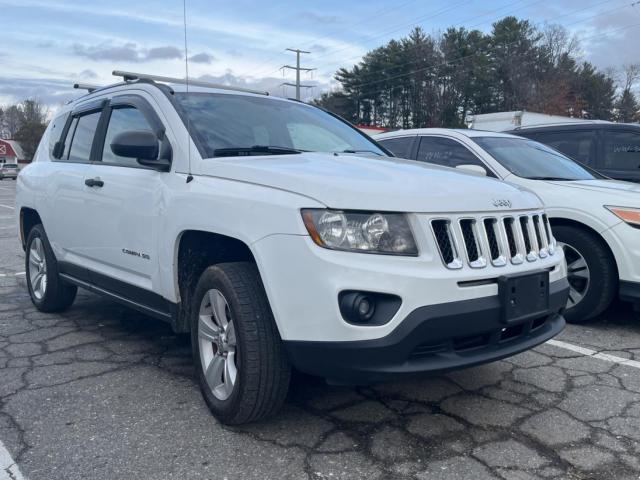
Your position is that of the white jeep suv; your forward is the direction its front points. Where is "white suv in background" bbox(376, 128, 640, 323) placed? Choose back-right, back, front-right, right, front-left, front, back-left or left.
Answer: left

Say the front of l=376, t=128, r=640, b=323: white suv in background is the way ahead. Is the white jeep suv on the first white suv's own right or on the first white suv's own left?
on the first white suv's own right

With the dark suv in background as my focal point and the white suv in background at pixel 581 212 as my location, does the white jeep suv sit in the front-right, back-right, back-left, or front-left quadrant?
back-left

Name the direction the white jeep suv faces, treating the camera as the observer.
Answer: facing the viewer and to the right of the viewer

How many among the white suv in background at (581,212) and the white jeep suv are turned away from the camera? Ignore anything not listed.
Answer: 0

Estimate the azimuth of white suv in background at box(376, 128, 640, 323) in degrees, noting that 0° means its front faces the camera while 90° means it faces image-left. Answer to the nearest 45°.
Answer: approximately 315°

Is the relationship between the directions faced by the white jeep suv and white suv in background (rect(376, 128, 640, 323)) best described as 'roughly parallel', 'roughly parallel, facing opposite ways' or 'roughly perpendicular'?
roughly parallel

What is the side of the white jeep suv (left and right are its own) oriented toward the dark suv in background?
left
